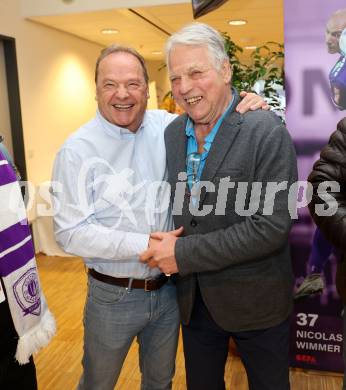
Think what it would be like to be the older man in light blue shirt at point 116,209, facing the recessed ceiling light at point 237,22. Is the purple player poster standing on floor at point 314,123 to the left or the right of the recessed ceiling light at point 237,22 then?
right

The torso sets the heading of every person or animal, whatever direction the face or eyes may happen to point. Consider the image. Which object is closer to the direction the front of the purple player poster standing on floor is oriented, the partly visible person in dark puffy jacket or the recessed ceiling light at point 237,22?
the partly visible person in dark puffy jacket

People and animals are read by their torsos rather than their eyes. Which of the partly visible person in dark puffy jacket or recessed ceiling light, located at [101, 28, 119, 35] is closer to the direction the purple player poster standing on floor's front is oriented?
the partly visible person in dark puffy jacket

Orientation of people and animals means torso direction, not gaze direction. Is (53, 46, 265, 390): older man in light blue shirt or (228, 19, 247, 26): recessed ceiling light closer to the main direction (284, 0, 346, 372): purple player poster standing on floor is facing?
the older man in light blue shirt

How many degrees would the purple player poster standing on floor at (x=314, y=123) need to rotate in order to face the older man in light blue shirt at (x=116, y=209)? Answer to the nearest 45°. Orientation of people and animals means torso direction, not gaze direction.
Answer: approximately 45° to its right

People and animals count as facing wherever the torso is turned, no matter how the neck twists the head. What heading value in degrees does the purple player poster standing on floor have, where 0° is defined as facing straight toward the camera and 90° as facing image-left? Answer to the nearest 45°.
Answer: approximately 0°

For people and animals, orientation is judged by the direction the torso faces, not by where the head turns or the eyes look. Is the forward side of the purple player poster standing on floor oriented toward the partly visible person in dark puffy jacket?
yes
